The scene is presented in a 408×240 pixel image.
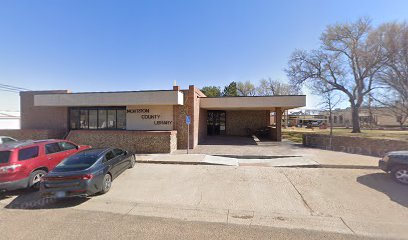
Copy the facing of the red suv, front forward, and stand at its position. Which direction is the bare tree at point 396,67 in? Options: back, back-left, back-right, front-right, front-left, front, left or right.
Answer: front-right

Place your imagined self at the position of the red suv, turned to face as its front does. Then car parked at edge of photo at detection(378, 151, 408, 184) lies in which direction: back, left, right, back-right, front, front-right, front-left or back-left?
right

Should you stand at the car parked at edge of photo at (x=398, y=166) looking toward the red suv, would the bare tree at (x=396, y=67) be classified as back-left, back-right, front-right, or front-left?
back-right

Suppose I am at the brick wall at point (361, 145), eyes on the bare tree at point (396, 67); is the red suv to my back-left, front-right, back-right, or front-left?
back-left

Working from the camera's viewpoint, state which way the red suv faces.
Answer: facing away from the viewer and to the right of the viewer

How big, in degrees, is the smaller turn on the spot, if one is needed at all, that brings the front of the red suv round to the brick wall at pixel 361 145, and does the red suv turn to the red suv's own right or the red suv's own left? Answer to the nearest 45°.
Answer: approximately 45° to the red suv's own right
